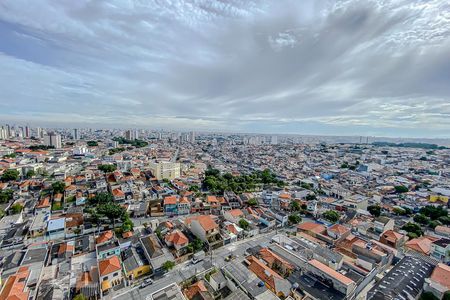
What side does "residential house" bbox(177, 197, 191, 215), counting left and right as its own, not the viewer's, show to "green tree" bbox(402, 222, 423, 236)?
left

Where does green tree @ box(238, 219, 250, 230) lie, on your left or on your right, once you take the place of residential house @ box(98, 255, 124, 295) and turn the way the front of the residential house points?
on your left

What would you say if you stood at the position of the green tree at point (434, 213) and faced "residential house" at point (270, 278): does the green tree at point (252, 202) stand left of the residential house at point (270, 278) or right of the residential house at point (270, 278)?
right

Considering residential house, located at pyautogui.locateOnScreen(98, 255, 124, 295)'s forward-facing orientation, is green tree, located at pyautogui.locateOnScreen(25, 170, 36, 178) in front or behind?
behind

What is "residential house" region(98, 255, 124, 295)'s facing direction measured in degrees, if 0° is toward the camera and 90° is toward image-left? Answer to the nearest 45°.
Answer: approximately 315°

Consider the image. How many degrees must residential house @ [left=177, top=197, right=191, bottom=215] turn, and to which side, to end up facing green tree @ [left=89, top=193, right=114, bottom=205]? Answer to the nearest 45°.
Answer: approximately 90° to its right

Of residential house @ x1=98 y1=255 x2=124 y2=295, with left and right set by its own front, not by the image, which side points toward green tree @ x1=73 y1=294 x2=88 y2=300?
right

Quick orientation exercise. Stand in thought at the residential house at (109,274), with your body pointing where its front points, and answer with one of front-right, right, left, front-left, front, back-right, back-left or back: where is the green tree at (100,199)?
back-left

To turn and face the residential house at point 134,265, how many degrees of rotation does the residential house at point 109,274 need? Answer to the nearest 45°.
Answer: approximately 45° to its left

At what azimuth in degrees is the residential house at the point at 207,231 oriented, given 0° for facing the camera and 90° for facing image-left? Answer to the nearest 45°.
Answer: approximately 315°

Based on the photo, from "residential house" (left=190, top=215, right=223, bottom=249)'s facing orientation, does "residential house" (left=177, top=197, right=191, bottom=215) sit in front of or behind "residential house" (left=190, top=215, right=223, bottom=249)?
behind
